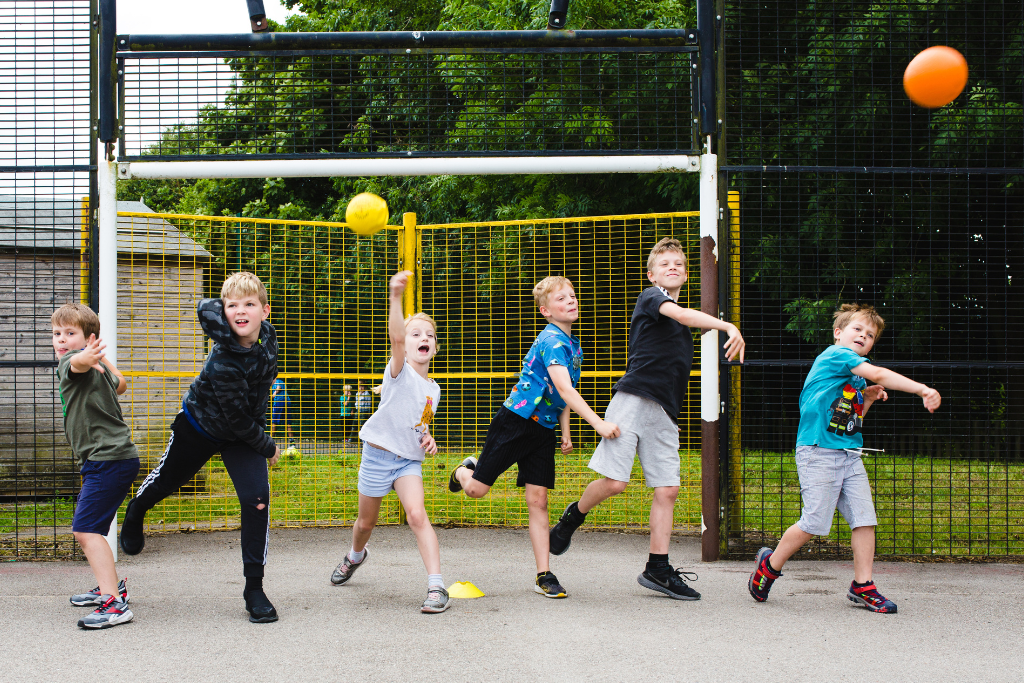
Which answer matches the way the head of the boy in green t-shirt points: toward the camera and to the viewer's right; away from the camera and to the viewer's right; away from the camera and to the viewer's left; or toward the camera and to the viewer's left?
toward the camera and to the viewer's left

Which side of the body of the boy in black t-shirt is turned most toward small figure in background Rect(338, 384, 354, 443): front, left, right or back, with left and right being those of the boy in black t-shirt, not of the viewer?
back

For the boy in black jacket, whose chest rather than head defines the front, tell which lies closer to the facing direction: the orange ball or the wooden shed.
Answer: the orange ball

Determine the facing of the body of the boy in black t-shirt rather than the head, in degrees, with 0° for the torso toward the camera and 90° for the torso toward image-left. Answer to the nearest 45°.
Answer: approximately 315°

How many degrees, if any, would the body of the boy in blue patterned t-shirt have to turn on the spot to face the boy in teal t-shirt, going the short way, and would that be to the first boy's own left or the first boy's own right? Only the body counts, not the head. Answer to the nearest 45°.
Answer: approximately 45° to the first boy's own left

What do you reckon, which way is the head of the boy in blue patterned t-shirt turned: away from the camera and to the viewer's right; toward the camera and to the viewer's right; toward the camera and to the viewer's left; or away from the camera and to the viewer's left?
toward the camera and to the viewer's right

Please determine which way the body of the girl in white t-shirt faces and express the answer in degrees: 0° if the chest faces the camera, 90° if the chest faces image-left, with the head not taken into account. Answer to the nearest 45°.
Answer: approximately 315°
